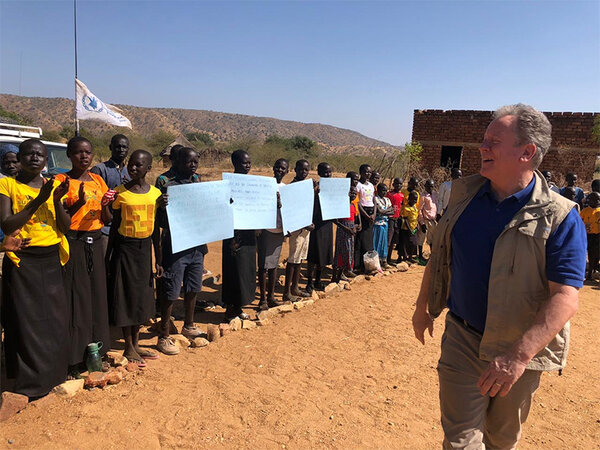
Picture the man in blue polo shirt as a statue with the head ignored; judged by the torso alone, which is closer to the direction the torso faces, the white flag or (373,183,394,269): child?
the white flag

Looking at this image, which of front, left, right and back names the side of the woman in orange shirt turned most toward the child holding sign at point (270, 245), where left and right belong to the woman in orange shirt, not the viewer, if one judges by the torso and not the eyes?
left

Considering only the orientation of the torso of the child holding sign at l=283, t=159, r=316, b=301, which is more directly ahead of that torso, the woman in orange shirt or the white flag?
the woman in orange shirt

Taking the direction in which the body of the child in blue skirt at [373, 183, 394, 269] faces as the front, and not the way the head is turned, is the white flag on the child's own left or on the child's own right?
on the child's own right

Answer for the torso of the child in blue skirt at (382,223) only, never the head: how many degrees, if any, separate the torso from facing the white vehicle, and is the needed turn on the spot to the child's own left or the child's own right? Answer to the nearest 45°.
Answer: approximately 135° to the child's own right

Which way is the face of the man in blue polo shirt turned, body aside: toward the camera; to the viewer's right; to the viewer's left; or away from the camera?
to the viewer's left

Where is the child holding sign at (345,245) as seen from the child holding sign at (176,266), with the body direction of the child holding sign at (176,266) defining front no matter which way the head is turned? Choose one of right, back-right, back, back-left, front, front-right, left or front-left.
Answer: left

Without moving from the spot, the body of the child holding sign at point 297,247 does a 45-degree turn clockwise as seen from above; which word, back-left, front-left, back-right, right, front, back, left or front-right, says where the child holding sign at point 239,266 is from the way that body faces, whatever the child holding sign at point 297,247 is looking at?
front-right

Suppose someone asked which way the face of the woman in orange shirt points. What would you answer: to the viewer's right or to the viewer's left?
to the viewer's right

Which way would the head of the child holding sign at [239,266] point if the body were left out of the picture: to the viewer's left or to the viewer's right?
to the viewer's right
